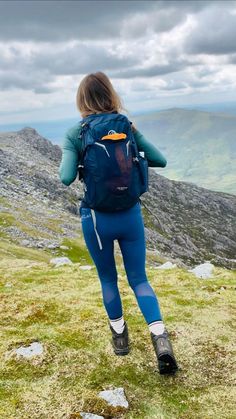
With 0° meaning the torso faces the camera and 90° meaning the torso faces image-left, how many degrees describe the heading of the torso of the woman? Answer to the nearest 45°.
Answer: approximately 180°
